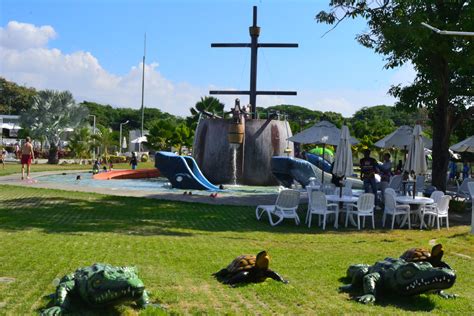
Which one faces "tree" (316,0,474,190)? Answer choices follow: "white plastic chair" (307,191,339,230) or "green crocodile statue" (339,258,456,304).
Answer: the white plastic chair

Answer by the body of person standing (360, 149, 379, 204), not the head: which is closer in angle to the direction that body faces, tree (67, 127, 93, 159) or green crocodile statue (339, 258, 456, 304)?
the green crocodile statue

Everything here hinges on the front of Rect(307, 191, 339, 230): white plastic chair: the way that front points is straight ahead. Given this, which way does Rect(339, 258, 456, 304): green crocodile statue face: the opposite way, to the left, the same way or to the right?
to the right

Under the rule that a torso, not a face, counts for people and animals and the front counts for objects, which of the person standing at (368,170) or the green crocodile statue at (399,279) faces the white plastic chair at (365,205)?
the person standing

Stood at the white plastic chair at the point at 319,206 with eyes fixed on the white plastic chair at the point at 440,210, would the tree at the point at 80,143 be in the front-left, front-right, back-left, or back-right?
back-left

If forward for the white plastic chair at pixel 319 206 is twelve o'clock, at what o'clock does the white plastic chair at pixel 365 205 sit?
the white plastic chair at pixel 365 205 is roughly at 1 o'clock from the white plastic chair at pixel 319 206.
